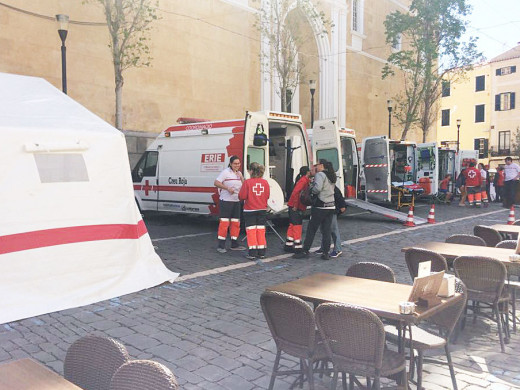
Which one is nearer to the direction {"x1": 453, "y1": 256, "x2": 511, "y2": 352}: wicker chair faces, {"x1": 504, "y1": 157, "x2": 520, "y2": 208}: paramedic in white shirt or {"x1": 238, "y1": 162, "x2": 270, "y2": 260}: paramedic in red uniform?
the paramedic in white shirt

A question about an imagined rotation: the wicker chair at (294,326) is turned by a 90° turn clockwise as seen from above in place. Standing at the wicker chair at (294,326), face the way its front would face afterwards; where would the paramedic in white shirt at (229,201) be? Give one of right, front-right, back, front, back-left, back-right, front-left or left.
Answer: back-left

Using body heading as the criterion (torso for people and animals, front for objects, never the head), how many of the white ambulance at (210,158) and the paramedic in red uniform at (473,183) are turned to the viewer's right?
0

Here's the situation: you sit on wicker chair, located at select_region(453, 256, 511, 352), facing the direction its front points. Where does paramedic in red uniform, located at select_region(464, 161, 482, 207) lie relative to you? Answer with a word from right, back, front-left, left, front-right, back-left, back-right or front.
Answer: front-left

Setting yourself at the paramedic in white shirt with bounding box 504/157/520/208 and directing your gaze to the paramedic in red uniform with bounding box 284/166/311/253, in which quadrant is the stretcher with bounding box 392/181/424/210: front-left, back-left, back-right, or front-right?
front-right

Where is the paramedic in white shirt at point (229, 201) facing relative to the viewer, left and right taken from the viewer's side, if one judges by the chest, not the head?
facing the viewer and to the right of the viewer

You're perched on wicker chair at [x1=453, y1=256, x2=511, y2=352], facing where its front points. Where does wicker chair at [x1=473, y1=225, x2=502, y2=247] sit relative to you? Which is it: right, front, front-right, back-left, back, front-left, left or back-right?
front-left

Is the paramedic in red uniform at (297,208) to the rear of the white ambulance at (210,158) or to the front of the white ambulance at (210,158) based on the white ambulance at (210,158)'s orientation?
to the rear

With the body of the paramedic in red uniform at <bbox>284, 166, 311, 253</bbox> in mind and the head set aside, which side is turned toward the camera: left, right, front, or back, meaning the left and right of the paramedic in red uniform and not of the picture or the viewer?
right

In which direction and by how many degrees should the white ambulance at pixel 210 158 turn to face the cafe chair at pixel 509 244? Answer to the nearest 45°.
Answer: approximately 180°
